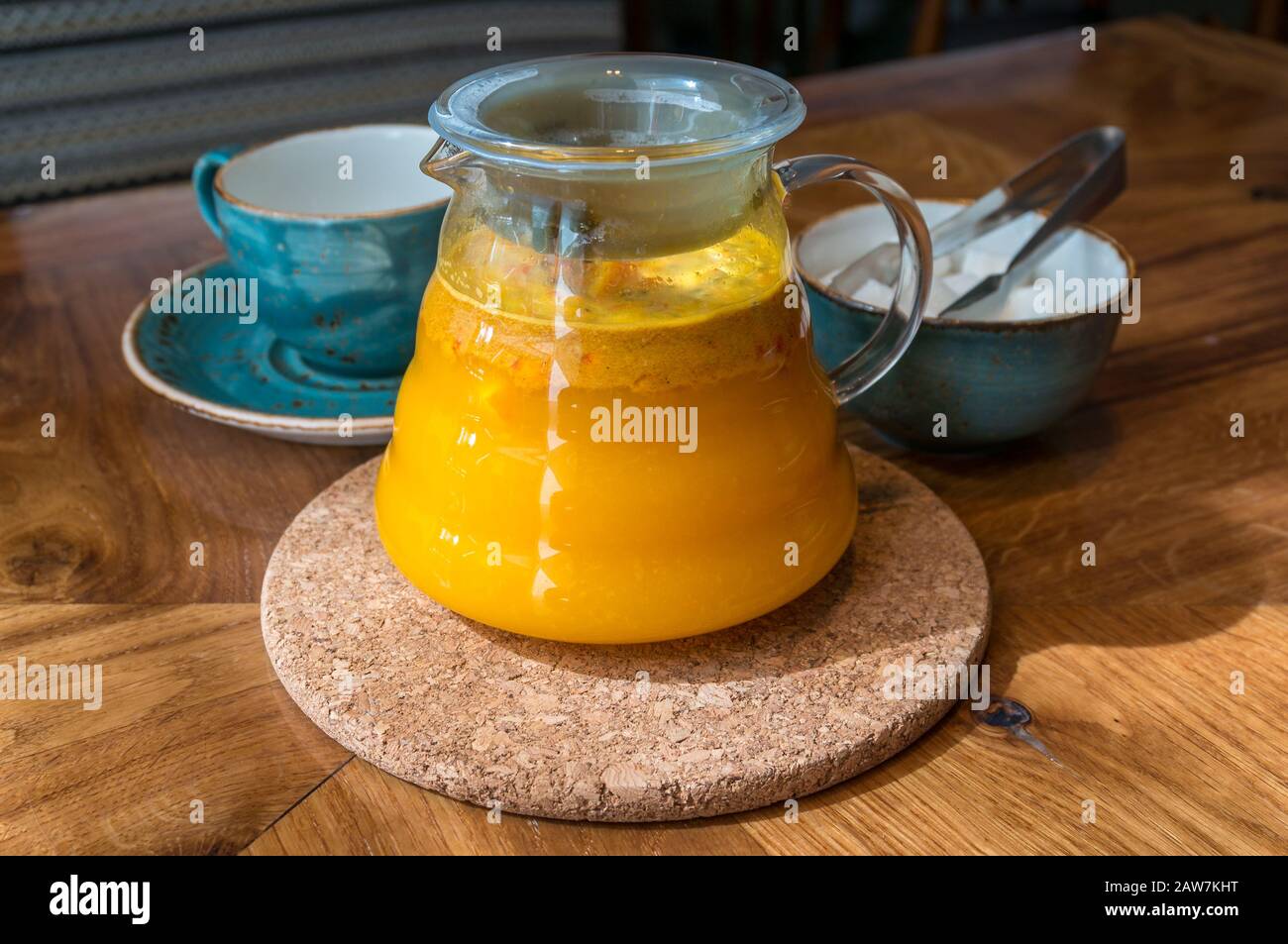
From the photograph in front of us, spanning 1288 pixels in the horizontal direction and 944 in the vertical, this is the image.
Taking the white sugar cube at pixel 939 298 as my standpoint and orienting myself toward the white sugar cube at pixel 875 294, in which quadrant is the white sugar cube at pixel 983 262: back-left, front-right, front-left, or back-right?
back-right

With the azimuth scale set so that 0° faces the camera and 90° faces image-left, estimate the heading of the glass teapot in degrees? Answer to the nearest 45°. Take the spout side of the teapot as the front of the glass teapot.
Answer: approximately 90°
